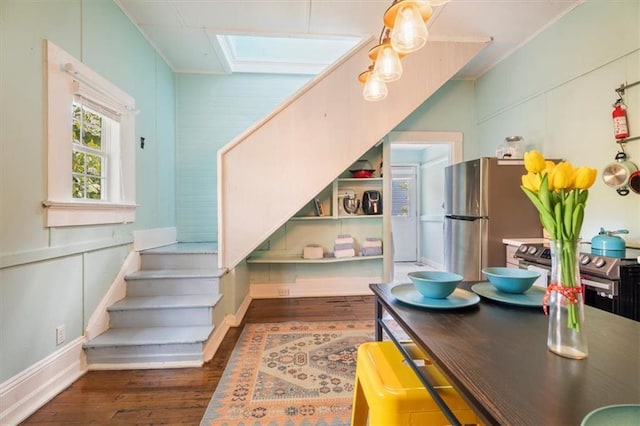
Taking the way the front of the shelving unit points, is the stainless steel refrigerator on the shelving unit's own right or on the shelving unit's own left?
on the shelving unit's own left

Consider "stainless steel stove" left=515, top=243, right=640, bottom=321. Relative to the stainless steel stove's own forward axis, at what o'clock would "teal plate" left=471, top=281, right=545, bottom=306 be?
The teal plate is roughly at 11 o'clock from the stainless steel stove.

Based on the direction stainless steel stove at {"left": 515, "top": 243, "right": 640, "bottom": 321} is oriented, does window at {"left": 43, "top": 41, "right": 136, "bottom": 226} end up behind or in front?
in front

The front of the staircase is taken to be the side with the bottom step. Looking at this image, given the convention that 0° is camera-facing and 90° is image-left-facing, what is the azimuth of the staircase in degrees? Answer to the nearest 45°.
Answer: approximately 0°

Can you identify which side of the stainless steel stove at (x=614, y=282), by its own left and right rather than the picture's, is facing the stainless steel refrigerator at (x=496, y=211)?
right

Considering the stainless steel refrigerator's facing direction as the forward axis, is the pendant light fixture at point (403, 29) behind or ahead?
ahead

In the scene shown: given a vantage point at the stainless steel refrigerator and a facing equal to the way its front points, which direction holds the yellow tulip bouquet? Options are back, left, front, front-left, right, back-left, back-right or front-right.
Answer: front-left

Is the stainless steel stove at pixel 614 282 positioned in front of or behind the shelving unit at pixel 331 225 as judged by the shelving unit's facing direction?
in front
